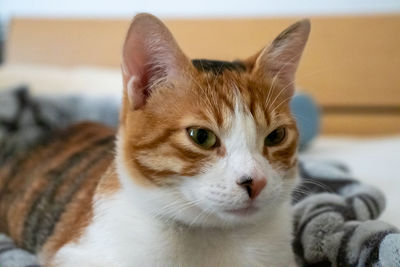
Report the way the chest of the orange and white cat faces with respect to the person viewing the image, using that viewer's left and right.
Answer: facing the viewer and to the right of the viewer

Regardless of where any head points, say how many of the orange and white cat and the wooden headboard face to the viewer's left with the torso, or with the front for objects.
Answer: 0

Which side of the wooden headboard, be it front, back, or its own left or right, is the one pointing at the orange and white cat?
front

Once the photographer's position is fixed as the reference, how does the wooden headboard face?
facing the viewer
